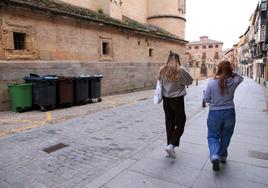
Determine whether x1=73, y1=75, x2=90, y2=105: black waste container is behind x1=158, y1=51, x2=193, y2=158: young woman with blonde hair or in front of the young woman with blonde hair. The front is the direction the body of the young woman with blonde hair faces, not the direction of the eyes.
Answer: in front

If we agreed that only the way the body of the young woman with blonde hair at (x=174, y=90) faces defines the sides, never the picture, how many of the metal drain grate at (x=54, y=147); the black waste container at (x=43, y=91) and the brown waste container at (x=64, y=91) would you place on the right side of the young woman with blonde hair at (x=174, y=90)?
0

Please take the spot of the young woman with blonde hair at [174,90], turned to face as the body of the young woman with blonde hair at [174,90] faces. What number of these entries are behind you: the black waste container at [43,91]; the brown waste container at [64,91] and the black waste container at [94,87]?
0

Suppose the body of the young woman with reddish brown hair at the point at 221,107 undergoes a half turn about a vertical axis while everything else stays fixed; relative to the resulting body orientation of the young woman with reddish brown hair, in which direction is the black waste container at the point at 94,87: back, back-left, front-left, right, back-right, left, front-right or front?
back-right

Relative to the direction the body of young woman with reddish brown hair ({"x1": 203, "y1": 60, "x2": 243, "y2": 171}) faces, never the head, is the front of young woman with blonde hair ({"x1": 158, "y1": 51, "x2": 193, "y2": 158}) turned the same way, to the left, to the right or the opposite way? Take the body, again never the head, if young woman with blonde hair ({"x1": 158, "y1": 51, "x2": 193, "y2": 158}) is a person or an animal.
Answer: the same way

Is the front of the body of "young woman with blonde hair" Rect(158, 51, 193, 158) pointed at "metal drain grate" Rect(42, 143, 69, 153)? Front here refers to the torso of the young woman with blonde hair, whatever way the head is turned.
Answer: no

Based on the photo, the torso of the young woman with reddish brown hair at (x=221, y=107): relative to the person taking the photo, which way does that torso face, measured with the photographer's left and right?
facing away from the viewer

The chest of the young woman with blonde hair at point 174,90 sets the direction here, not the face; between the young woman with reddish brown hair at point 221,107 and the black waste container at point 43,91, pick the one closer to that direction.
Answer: the black waste container

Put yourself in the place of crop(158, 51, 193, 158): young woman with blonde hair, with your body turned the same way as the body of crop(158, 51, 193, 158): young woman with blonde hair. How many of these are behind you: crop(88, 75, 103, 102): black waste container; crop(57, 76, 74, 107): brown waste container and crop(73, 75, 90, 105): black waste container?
0

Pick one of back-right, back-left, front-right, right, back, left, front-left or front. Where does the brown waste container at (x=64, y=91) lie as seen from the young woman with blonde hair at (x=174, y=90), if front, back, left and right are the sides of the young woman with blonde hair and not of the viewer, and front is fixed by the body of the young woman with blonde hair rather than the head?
front-left

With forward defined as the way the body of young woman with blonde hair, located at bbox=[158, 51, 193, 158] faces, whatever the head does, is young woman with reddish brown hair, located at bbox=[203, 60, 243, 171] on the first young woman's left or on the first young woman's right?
on the first young woman's right

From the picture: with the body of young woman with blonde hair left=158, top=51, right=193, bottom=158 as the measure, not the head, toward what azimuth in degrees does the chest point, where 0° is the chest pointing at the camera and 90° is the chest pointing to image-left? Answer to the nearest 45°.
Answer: approximately 180°

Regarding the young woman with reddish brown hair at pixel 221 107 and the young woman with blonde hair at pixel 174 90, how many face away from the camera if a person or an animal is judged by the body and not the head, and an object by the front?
2

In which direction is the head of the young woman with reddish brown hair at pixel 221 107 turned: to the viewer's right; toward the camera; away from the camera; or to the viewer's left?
away from the camera

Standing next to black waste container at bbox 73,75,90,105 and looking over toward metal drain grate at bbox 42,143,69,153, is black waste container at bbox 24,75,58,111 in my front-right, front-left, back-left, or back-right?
front-right

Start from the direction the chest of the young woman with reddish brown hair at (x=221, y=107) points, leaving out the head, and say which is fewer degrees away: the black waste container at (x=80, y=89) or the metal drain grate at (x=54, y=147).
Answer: the black waste container

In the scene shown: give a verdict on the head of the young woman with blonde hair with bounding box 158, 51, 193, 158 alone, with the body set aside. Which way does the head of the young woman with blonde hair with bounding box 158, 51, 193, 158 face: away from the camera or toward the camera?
away from the camera
